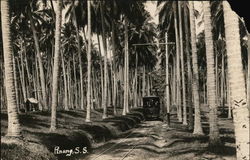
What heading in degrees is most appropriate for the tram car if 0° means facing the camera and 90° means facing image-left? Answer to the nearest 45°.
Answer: approximately 0°
